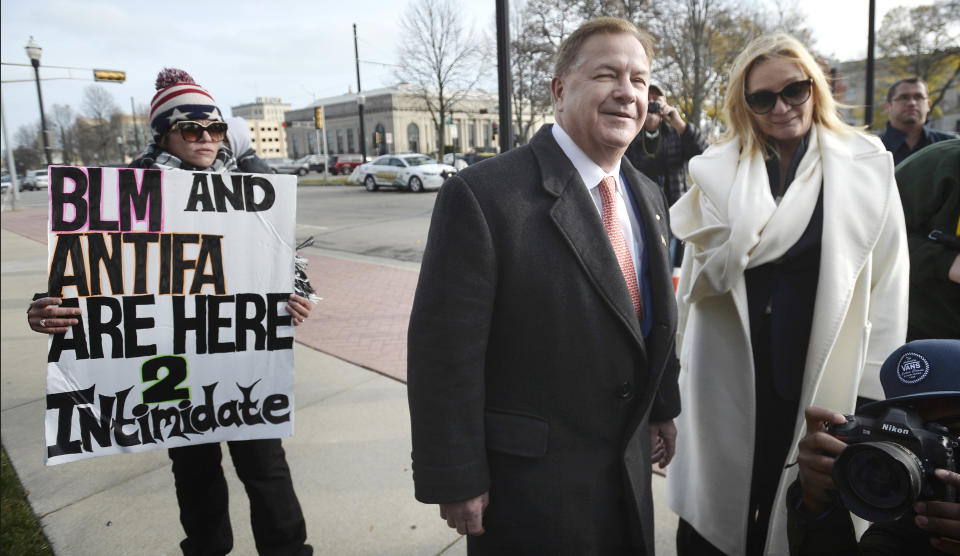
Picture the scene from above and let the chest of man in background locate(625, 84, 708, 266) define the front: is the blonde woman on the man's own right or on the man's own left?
on the man's own left

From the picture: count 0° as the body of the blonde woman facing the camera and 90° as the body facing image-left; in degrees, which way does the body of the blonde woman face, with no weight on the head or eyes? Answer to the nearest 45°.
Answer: approximately 0°

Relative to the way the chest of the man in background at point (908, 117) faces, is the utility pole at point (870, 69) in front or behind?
behind

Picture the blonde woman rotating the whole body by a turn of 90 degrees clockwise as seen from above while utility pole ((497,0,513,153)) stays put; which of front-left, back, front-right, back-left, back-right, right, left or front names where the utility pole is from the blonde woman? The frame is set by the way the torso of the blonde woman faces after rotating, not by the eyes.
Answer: front-right

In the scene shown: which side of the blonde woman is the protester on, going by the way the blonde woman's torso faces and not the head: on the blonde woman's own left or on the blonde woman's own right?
on the blonde woman's own right
